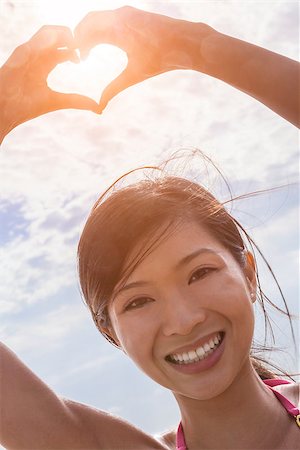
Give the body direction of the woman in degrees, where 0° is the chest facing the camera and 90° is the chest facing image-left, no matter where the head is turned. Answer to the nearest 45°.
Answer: approximately 0°
